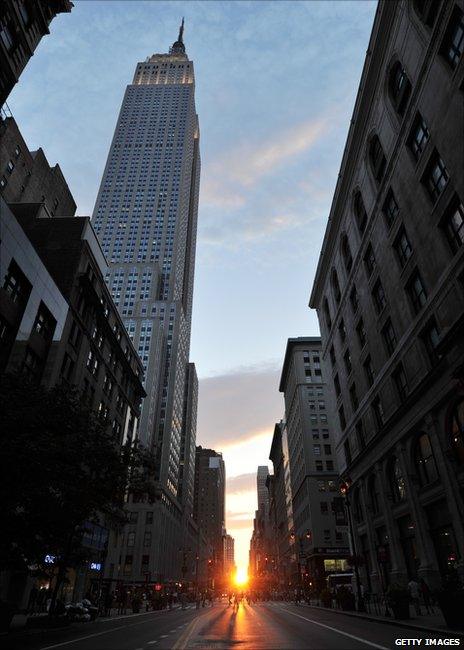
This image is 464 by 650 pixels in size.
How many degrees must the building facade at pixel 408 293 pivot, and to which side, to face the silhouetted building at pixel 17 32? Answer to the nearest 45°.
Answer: approximately 45° to its left

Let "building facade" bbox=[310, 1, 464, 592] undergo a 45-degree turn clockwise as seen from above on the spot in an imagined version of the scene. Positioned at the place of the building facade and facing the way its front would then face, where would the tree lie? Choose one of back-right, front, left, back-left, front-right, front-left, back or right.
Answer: left

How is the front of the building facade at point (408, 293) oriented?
to the viewer's left
